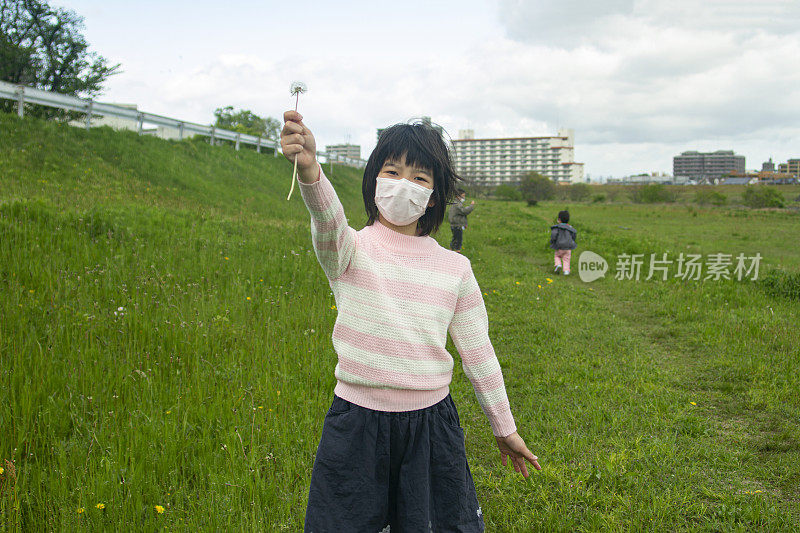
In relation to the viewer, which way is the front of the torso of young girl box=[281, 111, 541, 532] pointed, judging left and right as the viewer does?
facing the viewer

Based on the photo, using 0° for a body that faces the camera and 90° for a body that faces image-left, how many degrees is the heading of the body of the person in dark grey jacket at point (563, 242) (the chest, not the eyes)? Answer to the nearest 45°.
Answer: approximately 180°

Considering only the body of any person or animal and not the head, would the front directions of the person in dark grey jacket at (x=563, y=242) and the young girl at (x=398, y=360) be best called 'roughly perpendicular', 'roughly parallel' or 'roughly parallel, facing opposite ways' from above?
roughly parallel, facing opposite ways

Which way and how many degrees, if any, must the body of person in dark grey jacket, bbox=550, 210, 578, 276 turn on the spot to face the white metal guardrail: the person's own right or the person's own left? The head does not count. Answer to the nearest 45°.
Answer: approximately 90° to the person's own left

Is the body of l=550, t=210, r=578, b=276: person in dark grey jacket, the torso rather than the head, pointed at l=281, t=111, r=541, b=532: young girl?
no

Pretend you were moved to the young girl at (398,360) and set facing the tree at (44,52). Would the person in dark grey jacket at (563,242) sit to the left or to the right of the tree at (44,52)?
right

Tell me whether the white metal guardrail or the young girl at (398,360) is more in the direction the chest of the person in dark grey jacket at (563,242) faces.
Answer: the white metal guardrail

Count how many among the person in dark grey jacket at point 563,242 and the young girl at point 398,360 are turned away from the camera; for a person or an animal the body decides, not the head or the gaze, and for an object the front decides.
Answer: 1

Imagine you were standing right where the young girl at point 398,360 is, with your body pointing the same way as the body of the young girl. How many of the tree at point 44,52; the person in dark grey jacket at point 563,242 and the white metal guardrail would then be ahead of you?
0

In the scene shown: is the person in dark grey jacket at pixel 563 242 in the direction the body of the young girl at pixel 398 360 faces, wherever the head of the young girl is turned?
no

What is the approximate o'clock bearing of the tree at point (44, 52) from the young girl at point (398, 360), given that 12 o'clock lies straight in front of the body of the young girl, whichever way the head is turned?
The tree is roughly at 5 o'clock from the young girl.

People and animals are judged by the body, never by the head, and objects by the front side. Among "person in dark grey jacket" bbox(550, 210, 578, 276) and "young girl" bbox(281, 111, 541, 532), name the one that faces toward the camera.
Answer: the young girl

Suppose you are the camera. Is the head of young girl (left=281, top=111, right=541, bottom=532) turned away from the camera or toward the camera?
toward the camera

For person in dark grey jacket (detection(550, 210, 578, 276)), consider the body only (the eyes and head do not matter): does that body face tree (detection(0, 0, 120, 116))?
no
